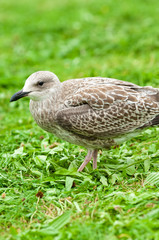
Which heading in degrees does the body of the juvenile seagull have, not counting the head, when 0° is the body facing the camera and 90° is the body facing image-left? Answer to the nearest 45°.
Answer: approximately 90°
